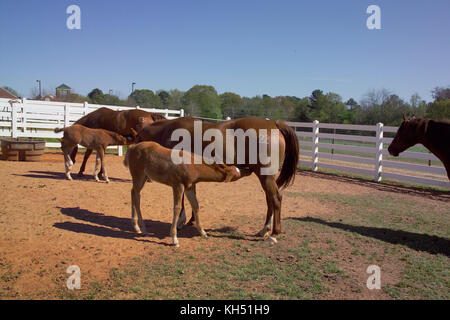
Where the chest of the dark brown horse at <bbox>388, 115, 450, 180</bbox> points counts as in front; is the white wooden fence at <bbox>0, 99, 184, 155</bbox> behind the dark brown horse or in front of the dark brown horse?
in front

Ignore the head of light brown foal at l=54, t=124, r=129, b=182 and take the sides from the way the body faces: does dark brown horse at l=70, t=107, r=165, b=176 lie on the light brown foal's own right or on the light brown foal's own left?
on the light brown foal's own left

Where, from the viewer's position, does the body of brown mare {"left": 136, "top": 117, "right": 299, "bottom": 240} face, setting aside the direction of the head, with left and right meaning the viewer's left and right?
facing to the left of the viewer

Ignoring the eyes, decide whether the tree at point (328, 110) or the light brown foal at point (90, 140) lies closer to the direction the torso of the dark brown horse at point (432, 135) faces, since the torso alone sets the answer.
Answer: the light brown foal

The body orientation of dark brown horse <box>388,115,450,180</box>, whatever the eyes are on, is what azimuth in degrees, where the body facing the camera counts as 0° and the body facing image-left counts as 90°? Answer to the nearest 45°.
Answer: approximately 90°

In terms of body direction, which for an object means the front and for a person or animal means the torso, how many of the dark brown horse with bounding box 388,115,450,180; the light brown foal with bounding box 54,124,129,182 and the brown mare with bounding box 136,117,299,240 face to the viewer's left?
2

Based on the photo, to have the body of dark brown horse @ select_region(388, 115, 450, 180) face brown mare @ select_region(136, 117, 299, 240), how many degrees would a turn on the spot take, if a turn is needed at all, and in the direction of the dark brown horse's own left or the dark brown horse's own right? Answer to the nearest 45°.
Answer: approximately 45° to the dark brown horse's own left

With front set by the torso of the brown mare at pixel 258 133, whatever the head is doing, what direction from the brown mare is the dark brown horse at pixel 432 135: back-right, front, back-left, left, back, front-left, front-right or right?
back

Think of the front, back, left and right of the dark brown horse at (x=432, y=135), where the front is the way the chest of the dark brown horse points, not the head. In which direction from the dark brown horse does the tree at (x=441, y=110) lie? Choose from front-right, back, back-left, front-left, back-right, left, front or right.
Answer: right

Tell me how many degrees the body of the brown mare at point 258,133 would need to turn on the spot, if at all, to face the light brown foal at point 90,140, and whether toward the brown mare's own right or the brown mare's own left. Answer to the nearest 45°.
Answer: approximately 45° to the brown mare's own right

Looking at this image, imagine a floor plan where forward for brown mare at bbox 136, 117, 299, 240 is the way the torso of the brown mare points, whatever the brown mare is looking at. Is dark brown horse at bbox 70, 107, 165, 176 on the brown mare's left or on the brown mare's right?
on the brown mare's right

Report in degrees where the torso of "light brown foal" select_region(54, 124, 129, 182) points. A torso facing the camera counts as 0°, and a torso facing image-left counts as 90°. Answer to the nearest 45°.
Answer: approximately 270°
